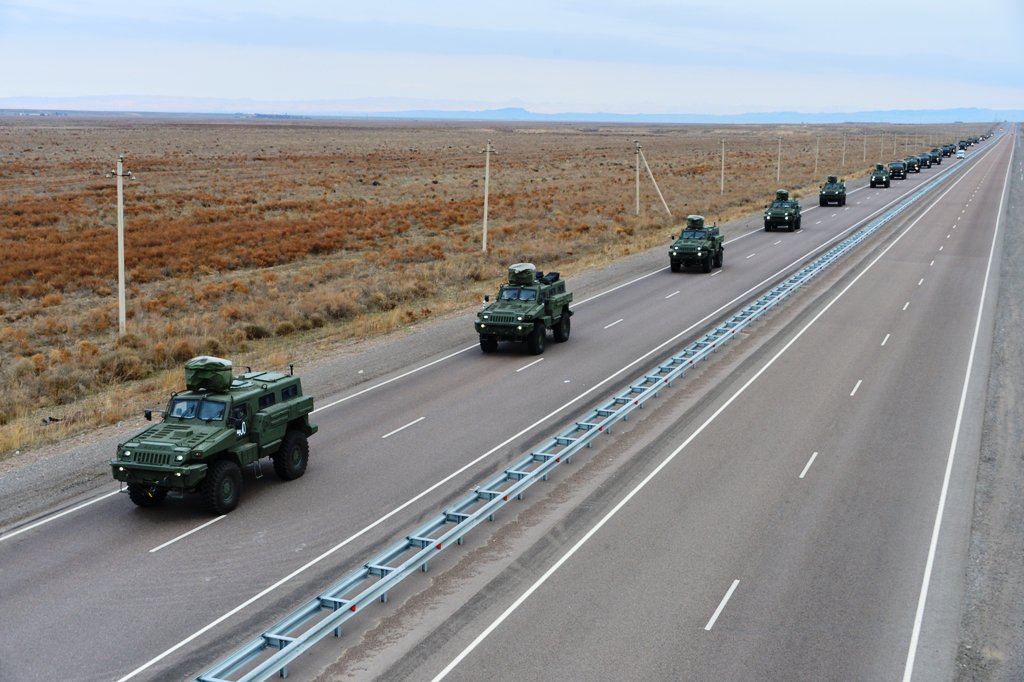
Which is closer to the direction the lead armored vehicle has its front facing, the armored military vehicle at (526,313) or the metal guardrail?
the metal guardrail

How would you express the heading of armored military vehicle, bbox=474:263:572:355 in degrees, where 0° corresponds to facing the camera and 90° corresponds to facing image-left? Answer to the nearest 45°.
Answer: approximately 45°

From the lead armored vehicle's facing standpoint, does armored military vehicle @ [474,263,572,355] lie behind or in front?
behind

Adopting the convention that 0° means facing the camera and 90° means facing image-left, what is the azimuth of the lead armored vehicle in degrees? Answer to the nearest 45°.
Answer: approximately 45°

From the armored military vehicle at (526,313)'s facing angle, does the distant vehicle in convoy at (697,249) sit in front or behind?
behind

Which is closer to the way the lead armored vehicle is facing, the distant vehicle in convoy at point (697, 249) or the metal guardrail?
the metal guardrail

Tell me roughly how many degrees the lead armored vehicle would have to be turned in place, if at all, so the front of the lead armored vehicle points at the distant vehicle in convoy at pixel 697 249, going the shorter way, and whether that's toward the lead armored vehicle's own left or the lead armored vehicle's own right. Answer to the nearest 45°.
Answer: approximately 180°
